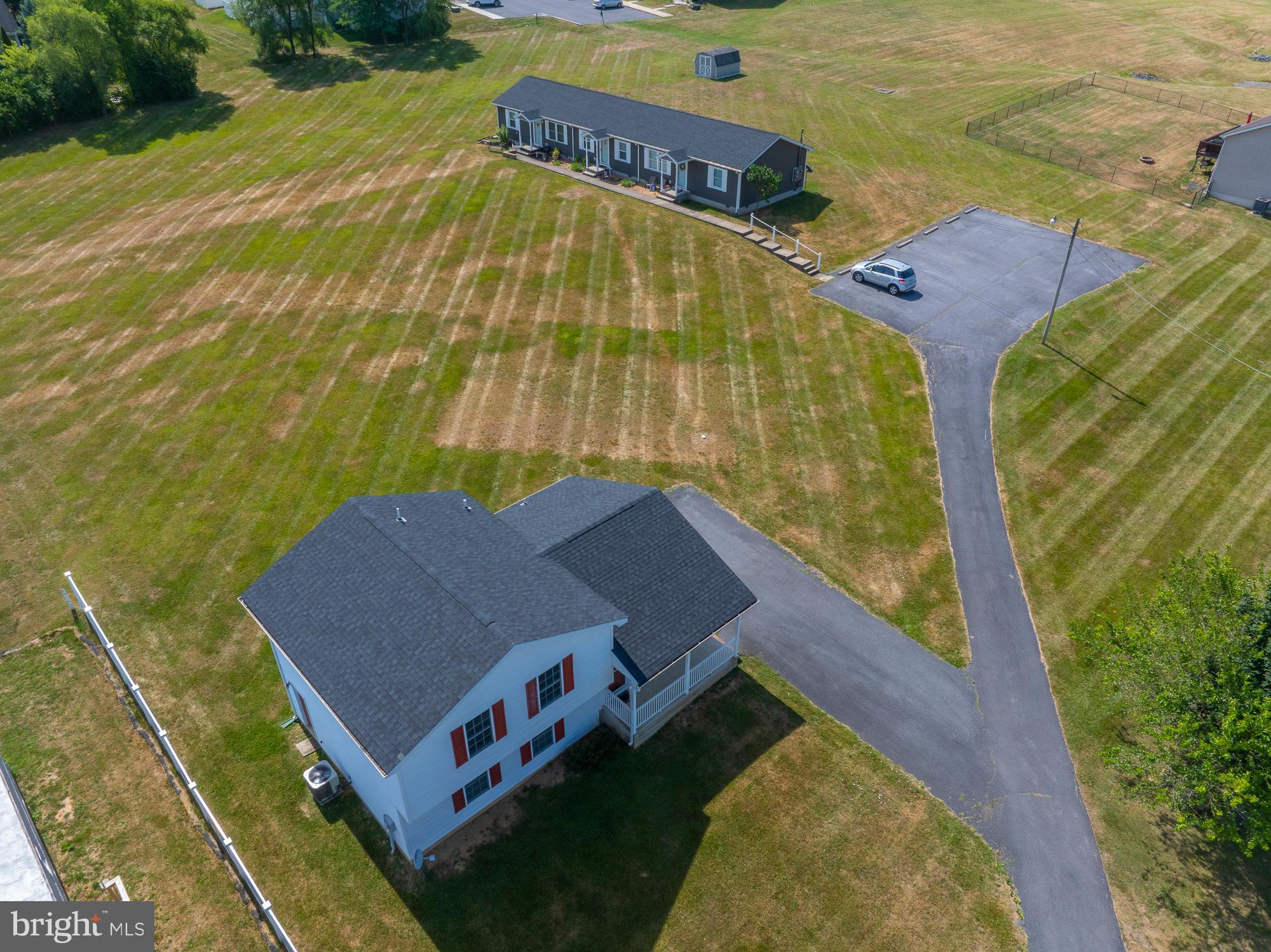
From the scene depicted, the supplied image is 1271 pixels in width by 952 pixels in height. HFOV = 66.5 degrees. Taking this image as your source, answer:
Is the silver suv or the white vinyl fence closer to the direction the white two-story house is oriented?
the silver suv

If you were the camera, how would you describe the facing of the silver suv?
facing away from the viewer and to the left of the viewer

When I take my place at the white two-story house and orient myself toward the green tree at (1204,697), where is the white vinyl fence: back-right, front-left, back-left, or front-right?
back-right

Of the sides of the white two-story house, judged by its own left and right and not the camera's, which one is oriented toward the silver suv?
left

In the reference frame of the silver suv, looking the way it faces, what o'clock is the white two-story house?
The white two-story house is roughly at 8 o'clock from the silver suv.

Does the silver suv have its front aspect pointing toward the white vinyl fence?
no

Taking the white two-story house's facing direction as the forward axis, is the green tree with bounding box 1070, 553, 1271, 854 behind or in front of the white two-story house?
in front
